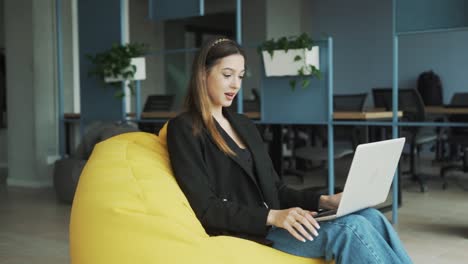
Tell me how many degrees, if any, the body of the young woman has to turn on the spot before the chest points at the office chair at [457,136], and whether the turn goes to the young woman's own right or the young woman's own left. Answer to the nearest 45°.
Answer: approximately 135° to the young woman's own left

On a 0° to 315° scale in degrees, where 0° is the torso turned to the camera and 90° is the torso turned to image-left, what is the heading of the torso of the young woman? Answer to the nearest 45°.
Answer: approximately 315°

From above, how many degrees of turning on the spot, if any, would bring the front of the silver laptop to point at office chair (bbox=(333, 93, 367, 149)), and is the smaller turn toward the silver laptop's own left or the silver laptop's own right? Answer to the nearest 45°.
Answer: approximately 45° to the silver laptop's own right

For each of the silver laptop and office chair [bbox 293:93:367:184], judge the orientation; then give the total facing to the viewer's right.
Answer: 0

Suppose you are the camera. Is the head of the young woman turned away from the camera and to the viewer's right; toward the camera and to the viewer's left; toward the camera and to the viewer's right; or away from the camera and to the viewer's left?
toward the camera and to the viewer's right

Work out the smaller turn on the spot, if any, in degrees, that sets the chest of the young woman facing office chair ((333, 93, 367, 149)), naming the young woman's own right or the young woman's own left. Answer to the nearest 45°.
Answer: approximately 135° to the young woman's own left

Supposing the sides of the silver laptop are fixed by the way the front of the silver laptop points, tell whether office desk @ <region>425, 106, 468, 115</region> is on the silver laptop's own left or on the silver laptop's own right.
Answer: on the silver laptop's own right

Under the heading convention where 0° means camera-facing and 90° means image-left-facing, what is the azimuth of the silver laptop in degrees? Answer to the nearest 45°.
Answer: approximately 135°

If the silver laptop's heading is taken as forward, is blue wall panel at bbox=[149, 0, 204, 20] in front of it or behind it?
in front

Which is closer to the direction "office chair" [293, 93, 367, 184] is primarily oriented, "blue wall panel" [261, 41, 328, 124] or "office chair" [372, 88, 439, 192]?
the blue wall panel

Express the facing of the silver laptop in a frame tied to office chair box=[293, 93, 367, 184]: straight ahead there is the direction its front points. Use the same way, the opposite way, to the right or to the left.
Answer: to the right

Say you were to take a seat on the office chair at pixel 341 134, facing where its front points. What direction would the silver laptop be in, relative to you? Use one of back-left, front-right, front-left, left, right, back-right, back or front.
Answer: front-left
